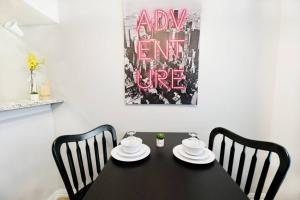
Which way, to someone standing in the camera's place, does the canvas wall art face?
facing the viewer

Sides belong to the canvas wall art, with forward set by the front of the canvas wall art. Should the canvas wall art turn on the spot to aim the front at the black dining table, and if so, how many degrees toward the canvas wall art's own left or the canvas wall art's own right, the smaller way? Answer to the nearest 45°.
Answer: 0° — it already faces it
